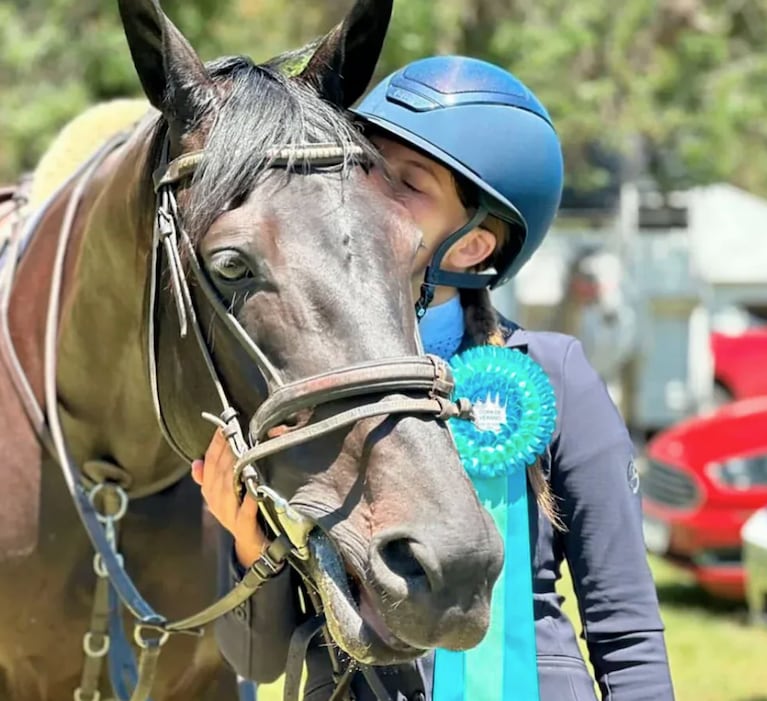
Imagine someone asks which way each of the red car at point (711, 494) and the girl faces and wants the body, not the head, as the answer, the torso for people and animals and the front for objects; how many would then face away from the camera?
0

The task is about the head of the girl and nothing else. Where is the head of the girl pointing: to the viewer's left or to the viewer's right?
to the viewer's left

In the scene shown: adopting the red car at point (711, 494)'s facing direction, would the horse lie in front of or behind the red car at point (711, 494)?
in front

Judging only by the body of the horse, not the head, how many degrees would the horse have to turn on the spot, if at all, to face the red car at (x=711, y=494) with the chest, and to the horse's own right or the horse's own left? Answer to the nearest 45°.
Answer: approximately 90° to the horse's own left

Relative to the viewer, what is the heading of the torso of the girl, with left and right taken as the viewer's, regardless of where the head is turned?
facing the viewer and to the left of the viewer

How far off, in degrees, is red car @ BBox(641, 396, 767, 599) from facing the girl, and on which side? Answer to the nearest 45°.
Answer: approximately 45° to its left

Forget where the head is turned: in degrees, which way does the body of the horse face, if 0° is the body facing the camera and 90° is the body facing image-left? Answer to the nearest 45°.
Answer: approximately 315°

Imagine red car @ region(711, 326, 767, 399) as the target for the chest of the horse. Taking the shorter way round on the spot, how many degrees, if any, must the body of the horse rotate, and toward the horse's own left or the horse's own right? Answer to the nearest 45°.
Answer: approximately 90° to the horse's own left

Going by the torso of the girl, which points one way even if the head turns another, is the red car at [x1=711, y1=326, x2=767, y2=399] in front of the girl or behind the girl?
behind
